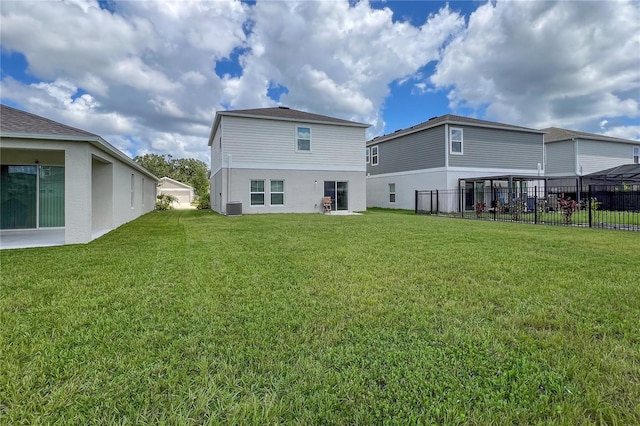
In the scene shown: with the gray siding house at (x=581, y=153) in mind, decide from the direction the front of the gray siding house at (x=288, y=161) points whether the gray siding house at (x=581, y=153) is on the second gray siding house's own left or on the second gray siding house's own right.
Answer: on the second gray siding house's own right

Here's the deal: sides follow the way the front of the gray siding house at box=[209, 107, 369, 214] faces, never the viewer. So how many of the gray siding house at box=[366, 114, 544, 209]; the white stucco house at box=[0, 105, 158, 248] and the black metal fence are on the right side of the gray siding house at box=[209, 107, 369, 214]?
2

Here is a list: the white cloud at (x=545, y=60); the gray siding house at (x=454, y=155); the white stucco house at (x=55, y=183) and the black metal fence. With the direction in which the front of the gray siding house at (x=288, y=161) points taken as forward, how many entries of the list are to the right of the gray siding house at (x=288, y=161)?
3

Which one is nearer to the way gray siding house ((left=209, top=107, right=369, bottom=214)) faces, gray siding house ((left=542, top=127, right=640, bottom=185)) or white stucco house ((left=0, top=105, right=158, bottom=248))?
the gray siding house

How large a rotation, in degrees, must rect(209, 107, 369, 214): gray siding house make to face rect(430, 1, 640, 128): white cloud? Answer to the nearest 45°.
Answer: approximately 90° to its right

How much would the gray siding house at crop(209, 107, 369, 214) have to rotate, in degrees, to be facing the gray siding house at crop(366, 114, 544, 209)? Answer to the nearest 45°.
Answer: approximately 90° to its right

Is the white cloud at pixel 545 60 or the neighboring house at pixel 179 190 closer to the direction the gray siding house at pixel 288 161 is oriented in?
the neighboring house

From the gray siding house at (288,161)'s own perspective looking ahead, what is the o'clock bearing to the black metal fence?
The black metal fence is roughly at 3 o'clock from the gray siding house.

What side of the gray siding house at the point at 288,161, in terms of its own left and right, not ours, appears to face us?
back

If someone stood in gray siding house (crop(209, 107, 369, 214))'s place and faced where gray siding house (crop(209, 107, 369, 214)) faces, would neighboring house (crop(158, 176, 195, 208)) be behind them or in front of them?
in front

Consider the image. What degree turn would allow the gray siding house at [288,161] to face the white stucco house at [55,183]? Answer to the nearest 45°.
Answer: approximately 135° to its left

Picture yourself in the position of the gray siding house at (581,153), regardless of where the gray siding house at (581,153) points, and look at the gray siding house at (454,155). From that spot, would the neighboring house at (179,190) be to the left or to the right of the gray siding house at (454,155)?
right

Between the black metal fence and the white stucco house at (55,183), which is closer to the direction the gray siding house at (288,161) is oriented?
the black metal fence
